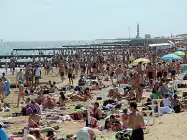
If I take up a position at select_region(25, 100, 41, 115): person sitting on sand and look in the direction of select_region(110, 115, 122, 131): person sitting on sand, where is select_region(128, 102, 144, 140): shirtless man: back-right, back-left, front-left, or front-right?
front-right

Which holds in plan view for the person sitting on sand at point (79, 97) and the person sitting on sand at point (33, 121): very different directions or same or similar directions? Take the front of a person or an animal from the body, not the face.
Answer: same or similar directions

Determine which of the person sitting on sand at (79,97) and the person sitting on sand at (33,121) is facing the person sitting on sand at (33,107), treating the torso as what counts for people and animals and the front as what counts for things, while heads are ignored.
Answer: the person sitting on sand at (33,121)

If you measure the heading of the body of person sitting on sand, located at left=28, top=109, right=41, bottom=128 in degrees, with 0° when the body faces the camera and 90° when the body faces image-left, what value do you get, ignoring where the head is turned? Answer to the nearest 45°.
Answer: approximately 180°

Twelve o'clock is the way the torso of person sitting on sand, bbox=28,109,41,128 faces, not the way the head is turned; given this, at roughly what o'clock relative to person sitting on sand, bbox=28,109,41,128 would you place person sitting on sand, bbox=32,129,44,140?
person sitting on sand, bbox=32,129,44,140 is roughly at 6 o'clock from person sitting on sand, bbox=28,109,41,128.

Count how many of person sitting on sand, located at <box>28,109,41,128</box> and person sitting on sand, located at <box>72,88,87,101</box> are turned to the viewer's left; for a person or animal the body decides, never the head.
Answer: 0
